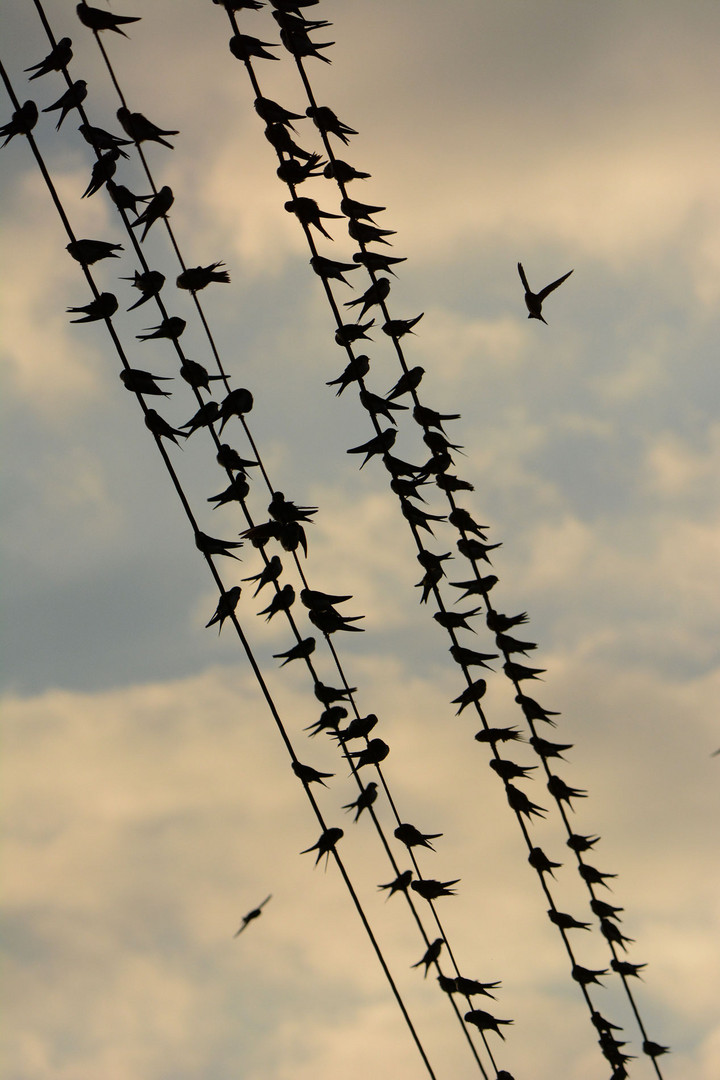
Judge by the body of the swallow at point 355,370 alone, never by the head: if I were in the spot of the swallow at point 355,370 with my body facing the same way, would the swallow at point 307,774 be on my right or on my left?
on my left

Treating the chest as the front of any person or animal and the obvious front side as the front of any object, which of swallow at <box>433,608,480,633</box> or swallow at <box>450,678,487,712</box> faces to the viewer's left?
swallow at <box>433,608,480,633</box>

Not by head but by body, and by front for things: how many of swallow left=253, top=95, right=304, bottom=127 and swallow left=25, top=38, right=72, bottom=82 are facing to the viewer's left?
1

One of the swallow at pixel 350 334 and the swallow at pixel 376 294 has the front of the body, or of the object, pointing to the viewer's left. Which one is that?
the swallow at pixel 350 334

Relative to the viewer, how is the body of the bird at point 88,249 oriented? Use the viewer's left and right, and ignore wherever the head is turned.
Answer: facing to the left of the viewer
